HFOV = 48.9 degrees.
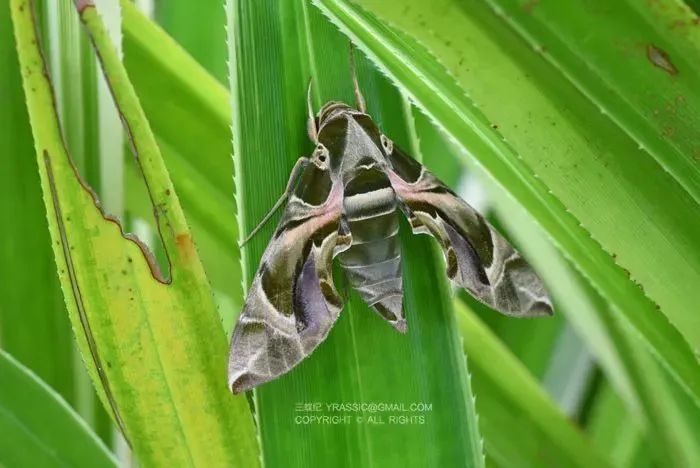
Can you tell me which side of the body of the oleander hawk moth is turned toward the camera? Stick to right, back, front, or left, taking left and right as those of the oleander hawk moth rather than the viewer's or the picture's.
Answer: back
